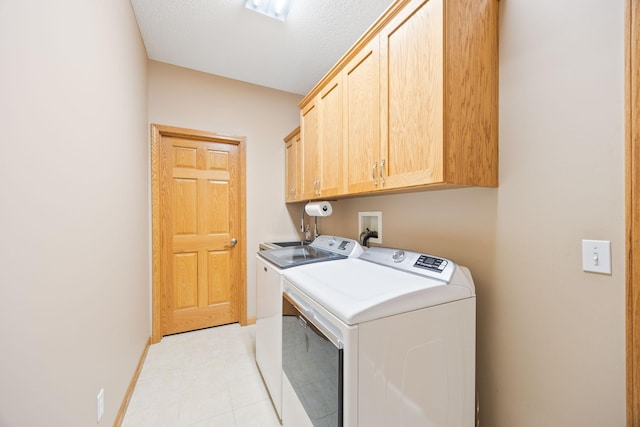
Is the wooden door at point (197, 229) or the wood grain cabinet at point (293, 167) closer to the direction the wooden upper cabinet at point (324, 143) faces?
the wooden door

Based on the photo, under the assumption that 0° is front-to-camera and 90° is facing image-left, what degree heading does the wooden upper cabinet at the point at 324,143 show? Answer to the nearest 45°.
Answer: approximately 45°

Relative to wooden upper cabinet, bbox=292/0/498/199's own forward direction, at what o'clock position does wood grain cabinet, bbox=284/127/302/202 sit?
The wood grain cabinet is roughly at 3 o'clock from the wooden upper cabinet.

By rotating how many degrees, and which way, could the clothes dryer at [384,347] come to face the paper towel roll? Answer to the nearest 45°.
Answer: approximately 90° to its right
